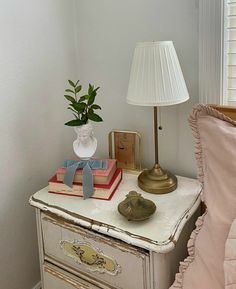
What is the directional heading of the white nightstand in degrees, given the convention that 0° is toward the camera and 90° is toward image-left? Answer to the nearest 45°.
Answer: approximately 45°
